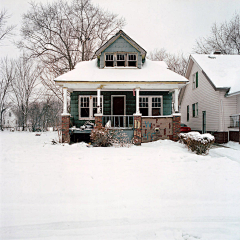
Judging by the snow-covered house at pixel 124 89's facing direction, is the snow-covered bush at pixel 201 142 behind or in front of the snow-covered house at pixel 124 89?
in front

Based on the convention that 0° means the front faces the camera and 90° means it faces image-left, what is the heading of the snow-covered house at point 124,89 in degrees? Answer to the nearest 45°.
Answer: approximately 0°

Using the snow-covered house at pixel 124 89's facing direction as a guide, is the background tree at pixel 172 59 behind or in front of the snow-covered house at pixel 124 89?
behind

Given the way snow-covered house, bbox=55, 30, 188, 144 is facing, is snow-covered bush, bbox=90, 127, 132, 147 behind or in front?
in front

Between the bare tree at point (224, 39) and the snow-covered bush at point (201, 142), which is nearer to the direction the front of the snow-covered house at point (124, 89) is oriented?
the snow-covered bush

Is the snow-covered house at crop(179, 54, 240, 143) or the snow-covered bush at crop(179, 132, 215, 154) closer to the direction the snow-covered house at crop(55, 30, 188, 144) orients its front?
the snow-covered bush

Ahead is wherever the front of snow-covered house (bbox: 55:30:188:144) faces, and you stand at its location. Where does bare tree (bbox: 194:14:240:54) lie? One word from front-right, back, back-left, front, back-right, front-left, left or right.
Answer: back-left

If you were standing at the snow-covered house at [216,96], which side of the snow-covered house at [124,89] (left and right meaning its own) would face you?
left
